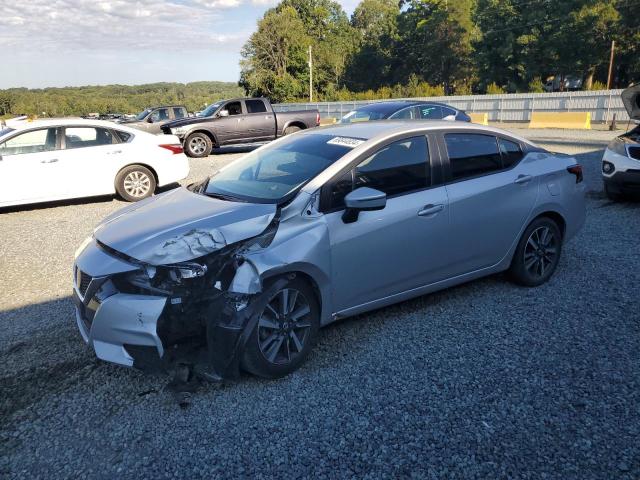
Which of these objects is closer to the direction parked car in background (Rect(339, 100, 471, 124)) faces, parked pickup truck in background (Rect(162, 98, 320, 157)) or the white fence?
the parked pickup truck in background

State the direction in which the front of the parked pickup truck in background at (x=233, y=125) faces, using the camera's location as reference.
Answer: facing the viewer and to the left of the viewer

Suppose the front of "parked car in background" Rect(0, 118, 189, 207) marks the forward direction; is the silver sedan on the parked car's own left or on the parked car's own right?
on the parked car's own left

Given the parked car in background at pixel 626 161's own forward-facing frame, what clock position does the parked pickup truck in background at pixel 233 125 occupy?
the parked pickup truck in background at pixel 233 125 is roughly at 2 o'clock from the parked car in background at pixel 626 161.

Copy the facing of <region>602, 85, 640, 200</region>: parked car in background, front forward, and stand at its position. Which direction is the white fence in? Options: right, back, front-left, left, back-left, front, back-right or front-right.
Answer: back-right

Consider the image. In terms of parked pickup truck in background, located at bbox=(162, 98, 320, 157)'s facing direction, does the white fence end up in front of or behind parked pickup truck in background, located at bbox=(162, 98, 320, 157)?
behind

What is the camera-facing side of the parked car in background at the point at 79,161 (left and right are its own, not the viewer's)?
left

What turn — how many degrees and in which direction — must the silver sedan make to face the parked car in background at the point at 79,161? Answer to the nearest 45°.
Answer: approximately 90° to its right
